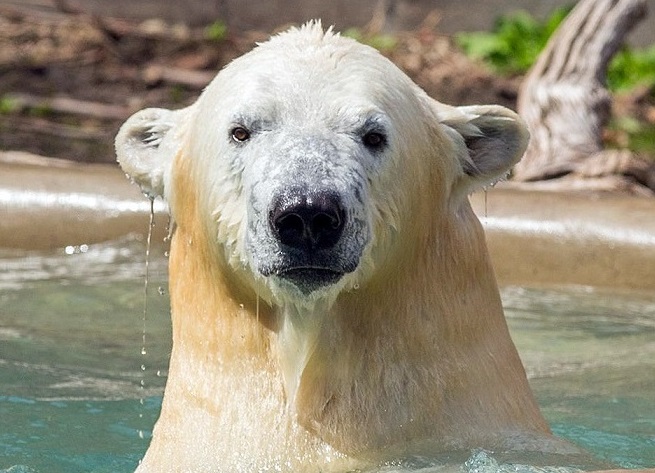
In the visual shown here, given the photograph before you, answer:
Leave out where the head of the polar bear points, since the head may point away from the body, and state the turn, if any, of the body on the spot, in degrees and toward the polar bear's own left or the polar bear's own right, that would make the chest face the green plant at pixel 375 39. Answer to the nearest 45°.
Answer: approximately 180°

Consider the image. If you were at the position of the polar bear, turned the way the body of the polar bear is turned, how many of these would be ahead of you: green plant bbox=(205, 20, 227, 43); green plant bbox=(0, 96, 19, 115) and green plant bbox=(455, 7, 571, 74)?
0

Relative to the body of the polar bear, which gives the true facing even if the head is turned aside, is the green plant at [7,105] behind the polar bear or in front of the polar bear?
behind

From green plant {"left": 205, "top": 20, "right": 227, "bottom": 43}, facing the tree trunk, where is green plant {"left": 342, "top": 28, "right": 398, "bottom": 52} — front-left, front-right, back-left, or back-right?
front-left

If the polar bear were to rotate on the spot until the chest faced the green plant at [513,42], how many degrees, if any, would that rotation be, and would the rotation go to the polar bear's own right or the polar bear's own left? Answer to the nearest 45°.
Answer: approximately 180°

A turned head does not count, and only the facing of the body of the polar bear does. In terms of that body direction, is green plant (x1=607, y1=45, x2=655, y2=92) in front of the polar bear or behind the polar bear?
behind

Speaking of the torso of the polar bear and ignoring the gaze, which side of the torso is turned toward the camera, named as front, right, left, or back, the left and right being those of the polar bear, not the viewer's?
front
